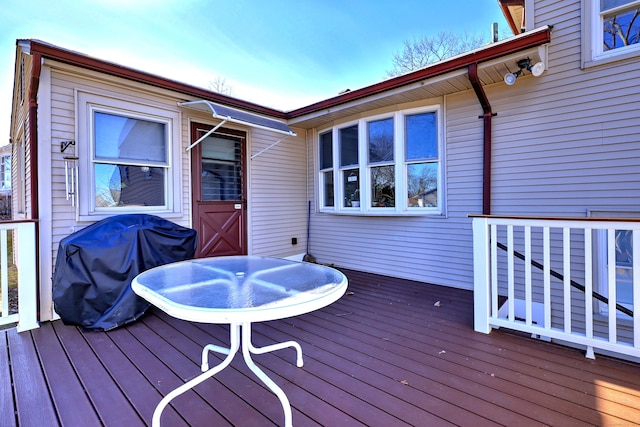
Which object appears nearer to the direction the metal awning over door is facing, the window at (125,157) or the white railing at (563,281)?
the white railing

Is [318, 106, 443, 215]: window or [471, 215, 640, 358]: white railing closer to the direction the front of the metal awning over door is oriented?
the white railing

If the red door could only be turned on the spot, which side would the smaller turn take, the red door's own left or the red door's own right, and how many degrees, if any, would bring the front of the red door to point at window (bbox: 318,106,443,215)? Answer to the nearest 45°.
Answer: approximately 45° to the red door's own left

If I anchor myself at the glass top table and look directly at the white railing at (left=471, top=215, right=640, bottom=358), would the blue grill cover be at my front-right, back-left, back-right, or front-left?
back-left

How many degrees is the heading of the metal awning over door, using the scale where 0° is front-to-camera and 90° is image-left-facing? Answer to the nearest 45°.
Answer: approximately 315°

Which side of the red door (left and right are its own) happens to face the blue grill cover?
right
